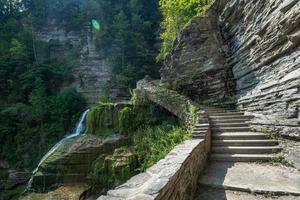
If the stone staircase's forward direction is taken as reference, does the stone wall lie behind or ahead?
ahead

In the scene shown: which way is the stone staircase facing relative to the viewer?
toward the camera
